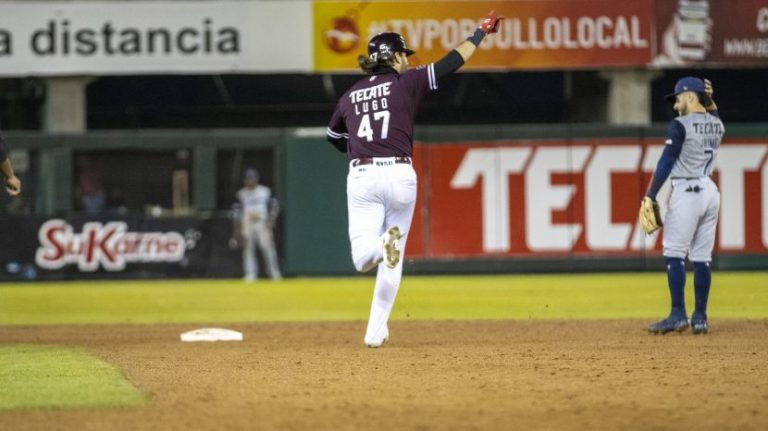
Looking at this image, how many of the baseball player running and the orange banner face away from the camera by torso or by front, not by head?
1

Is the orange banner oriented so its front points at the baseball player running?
yes

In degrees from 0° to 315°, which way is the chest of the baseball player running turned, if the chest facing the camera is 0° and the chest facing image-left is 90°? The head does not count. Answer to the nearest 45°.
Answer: approximately 180°

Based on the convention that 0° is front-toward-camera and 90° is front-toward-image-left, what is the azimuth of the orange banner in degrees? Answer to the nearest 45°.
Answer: approximately 0°

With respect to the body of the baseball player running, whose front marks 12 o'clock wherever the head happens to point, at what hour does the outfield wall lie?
The outfield wall is roughly at 12 o'clock from the baseball player running.

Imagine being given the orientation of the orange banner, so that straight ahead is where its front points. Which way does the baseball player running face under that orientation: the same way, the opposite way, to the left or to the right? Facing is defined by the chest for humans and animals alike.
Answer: the opposite way
